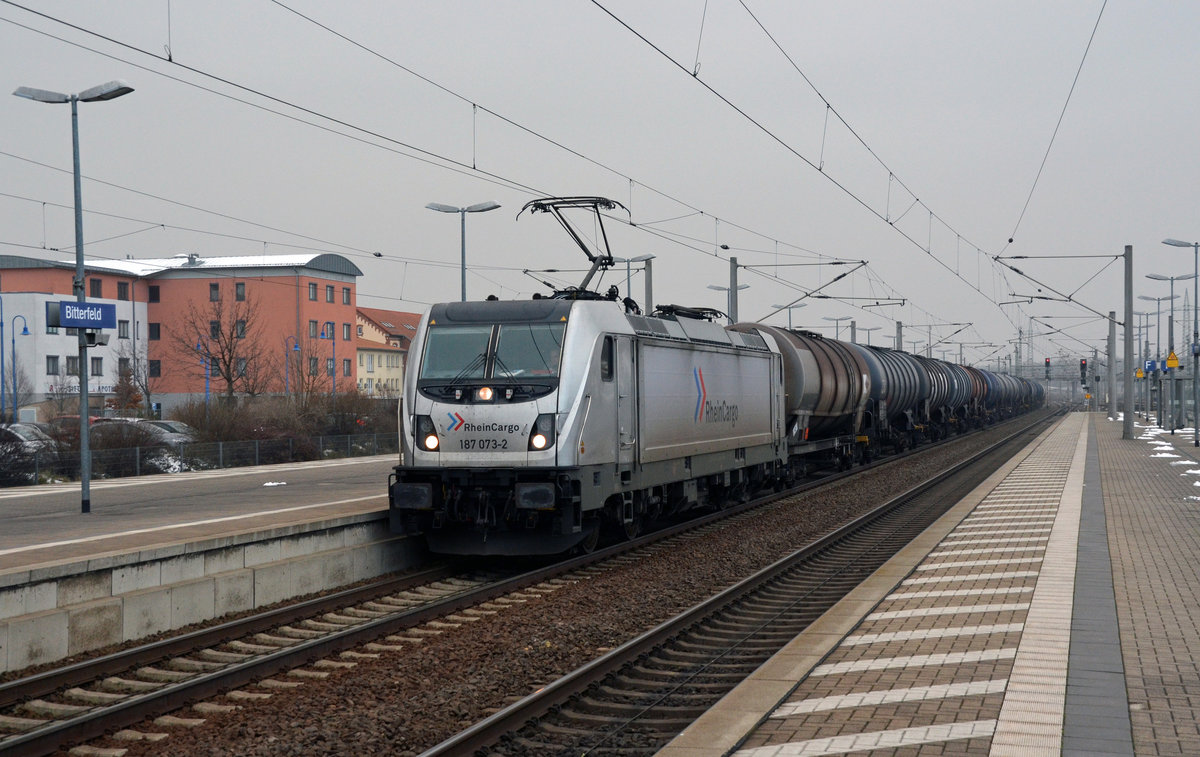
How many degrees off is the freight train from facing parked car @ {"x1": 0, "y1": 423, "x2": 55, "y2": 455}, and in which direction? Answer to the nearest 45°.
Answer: approximately 90° to its right

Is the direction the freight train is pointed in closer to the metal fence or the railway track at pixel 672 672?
the railway track

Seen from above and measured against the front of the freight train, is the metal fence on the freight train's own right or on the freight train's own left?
on the freight train's own right

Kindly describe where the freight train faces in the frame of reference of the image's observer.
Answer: facing the viewer and to the left of the viewer

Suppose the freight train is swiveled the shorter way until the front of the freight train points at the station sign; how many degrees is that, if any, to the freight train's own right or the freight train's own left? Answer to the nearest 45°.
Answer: approximately 90° to the freight train's own right

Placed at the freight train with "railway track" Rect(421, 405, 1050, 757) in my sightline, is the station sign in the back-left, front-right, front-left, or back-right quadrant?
front-right

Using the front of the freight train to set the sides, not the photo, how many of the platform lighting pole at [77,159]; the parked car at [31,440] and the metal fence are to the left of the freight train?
0

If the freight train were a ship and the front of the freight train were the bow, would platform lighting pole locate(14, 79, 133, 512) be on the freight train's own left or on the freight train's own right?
on the freight train's own right

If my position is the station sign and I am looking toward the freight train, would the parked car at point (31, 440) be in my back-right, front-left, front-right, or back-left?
back-left

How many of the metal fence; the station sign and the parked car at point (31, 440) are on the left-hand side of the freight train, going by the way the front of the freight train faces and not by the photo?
0
